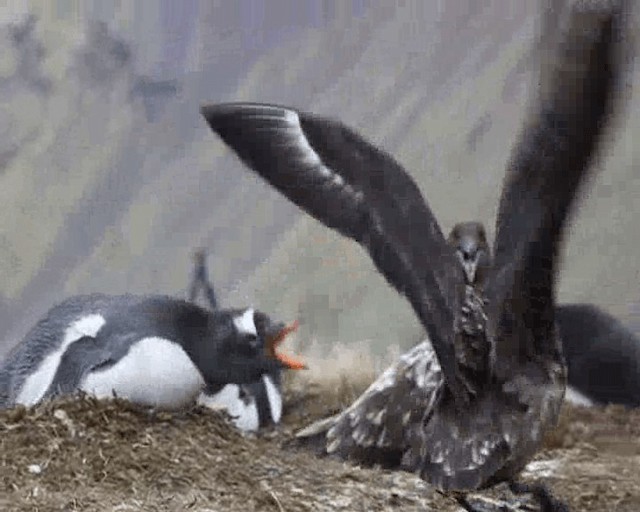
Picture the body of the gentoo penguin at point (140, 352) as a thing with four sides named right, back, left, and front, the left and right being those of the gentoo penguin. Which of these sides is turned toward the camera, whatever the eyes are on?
right

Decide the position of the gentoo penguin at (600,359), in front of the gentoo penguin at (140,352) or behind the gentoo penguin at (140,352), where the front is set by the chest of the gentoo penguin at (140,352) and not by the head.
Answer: in front
